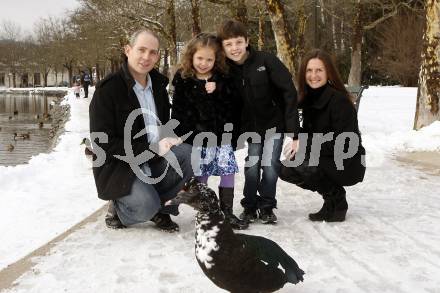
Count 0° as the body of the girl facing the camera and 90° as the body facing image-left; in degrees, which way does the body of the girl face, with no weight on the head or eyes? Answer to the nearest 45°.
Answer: approximately 0°

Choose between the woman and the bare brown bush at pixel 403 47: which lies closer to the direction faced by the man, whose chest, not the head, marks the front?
the woman

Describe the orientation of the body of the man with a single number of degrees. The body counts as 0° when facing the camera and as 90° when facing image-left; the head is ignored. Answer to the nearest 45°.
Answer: approximately 315°

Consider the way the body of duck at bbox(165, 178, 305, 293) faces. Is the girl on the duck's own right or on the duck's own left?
on the duck's own right

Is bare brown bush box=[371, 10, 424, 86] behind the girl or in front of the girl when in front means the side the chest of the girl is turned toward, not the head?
behind

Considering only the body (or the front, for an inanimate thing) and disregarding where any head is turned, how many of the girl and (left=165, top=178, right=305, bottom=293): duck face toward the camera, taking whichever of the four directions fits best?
1
